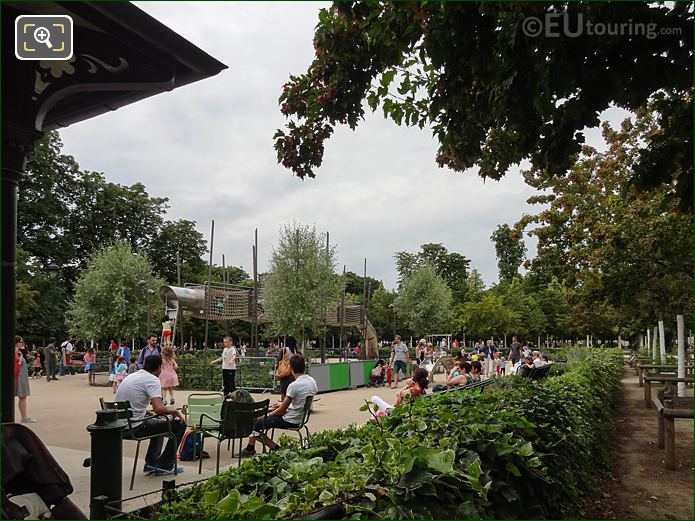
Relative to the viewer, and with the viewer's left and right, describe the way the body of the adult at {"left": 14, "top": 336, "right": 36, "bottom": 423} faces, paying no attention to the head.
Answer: facing to the right of the viewer

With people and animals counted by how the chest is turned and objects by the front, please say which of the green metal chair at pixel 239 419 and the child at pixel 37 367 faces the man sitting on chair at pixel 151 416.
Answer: the green metal chair

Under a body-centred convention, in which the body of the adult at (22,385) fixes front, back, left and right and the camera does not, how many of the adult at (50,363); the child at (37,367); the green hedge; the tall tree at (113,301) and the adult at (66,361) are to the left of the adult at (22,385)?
4

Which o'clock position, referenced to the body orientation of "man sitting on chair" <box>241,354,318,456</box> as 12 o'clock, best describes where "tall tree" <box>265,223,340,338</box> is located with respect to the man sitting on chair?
The tall tree is roughly at 3 o'clock from the man sitting on chair.

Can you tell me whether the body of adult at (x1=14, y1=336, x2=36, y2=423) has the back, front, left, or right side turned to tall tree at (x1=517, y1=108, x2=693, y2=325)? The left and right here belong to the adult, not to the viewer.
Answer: front
